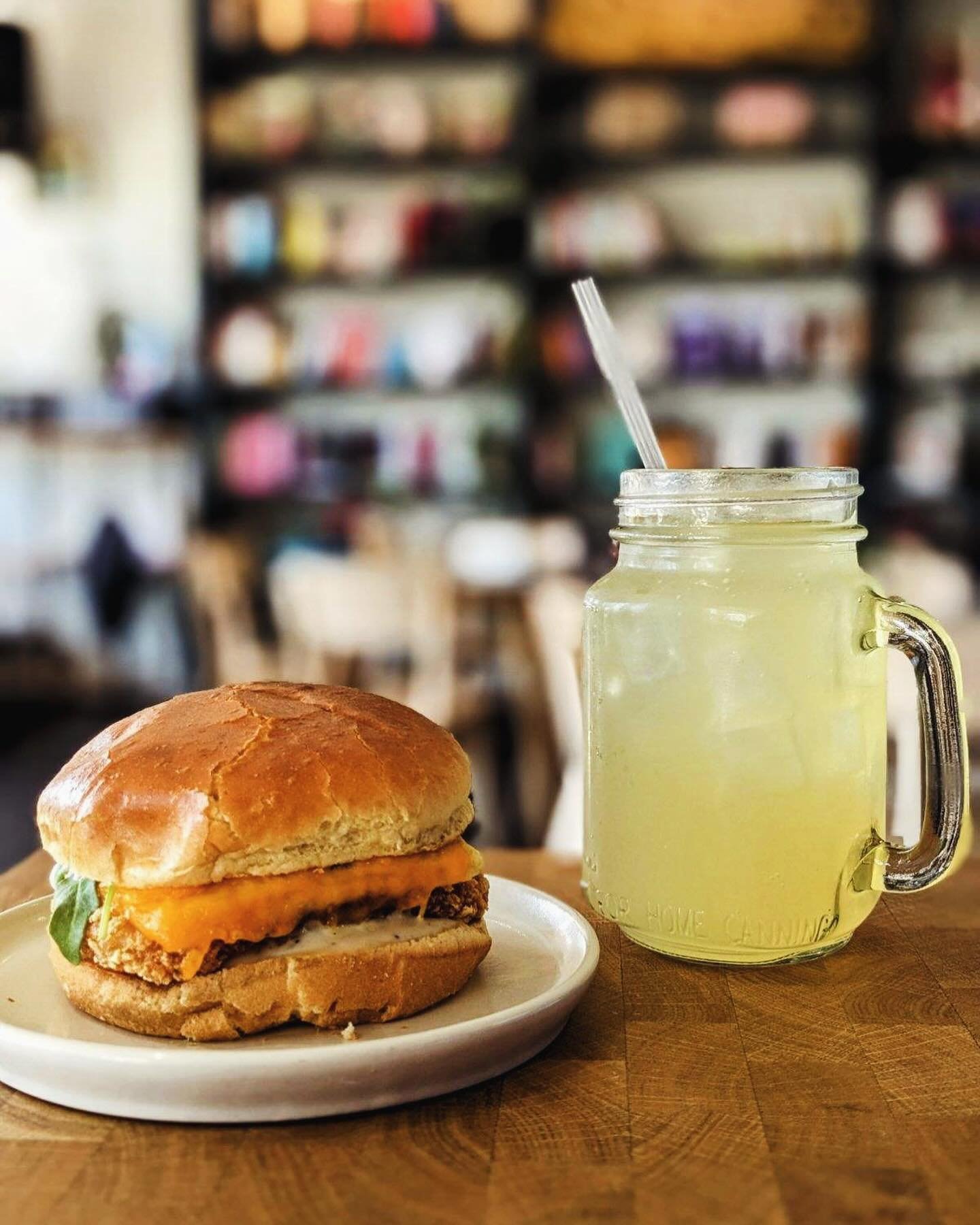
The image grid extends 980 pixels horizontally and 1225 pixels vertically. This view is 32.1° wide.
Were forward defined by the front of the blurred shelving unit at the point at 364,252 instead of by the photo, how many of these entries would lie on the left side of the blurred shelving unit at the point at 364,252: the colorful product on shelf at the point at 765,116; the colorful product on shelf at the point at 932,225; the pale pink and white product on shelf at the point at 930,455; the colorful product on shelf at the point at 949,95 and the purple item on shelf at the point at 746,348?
5

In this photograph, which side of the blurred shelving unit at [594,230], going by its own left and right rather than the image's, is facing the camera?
front

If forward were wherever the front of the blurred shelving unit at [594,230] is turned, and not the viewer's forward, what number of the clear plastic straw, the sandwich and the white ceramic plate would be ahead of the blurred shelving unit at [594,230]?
3

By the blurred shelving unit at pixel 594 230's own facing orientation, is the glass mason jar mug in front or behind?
in front

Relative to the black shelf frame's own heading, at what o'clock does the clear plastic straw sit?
The clear plastic straw is roughly at 12 o'clock from the black shelf frame.

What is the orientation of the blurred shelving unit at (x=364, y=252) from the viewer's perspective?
toward the camera

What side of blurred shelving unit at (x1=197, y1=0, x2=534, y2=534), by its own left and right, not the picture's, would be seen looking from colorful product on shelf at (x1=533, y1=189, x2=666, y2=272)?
left

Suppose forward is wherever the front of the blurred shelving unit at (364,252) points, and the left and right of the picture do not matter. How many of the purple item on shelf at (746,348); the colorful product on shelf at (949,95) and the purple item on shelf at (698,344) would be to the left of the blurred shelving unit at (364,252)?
3

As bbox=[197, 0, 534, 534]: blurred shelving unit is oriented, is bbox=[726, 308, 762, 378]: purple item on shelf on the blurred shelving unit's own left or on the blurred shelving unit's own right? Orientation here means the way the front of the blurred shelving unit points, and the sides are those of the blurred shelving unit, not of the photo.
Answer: on the blurred shelving unit's own left

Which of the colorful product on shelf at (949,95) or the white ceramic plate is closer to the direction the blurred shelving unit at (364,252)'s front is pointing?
the white ceramic plate

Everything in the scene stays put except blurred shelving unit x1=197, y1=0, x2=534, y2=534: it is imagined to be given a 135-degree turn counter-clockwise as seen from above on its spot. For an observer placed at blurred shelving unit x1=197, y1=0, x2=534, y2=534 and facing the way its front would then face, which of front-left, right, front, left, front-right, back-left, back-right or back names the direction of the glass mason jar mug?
back-right

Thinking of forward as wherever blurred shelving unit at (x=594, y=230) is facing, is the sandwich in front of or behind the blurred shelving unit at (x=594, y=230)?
in front

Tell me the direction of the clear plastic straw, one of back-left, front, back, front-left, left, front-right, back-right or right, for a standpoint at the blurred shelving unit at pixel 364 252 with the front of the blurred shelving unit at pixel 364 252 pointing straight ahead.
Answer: front

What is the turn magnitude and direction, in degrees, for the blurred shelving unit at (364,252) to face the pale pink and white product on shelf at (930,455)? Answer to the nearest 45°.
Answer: approximately 90° to its left

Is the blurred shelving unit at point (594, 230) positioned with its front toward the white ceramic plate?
yes
